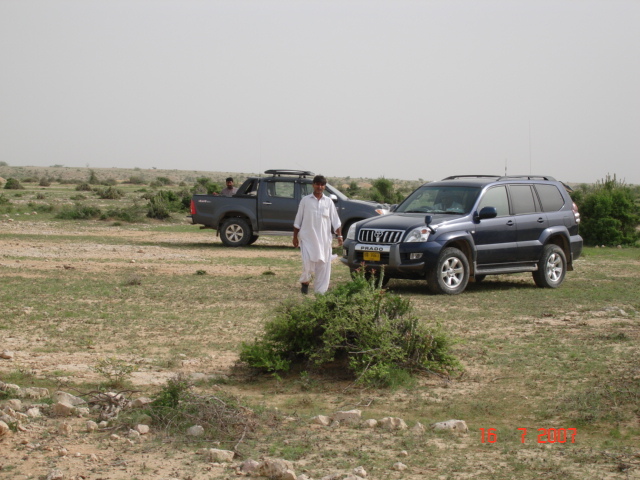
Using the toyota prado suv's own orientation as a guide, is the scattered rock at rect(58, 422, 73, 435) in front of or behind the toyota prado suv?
in front

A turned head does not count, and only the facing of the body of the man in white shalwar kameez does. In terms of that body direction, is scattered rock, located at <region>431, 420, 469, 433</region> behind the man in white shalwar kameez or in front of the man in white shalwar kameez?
in front

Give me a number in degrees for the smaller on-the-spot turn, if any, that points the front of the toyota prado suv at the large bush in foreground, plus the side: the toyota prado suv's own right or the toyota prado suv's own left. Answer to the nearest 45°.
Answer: approximately 45° to the toyota prado suv's own left

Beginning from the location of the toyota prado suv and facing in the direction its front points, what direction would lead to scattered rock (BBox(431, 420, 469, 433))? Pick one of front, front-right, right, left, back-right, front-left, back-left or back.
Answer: front-left

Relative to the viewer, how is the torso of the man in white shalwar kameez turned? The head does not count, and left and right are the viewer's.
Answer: facing the viewer

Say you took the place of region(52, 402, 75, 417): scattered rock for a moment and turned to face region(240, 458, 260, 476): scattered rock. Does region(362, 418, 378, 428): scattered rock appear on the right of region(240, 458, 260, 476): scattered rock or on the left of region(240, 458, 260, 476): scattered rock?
left

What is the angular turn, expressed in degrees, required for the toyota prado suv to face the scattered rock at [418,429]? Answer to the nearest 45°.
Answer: approximately 45° to its left

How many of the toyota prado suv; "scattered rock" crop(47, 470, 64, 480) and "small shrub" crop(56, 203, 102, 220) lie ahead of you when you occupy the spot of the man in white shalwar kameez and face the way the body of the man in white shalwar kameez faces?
1

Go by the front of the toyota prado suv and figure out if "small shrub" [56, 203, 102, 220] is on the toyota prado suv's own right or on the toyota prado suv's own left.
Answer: on the toyota prado suv's own right

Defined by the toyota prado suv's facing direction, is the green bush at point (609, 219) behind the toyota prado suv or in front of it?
behind

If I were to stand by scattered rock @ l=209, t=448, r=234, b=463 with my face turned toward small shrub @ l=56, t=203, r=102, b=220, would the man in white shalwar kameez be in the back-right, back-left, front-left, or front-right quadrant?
front-right

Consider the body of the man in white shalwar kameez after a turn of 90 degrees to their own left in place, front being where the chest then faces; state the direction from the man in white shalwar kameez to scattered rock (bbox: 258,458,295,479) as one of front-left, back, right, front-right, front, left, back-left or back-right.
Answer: right

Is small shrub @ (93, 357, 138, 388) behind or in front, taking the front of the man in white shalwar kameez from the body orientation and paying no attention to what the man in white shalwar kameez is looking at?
in front

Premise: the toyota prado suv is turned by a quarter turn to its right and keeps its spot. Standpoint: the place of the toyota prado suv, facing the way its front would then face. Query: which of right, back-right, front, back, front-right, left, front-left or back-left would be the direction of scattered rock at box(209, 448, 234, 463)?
back-left

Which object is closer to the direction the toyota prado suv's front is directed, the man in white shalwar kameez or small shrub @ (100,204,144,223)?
the man in white shalwar kameez

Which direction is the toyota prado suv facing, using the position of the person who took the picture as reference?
facing the viewer and to the left of the viewer

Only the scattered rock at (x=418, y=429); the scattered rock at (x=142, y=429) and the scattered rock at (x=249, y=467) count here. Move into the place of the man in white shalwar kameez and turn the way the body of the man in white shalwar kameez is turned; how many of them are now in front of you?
3

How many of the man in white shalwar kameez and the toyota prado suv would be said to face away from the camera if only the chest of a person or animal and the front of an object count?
0

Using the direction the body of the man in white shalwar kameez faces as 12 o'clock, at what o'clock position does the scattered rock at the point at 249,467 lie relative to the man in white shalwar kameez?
The scattered rock is roughly at 12 o'clock from the man in white shalwar kameez.

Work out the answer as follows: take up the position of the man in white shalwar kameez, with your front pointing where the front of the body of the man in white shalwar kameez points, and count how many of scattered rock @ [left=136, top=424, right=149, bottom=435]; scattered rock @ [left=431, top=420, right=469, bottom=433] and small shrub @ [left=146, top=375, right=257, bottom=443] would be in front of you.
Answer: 3
